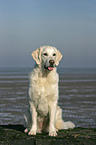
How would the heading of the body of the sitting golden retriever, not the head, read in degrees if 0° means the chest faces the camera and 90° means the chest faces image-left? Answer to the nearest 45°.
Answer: approximately 0°
